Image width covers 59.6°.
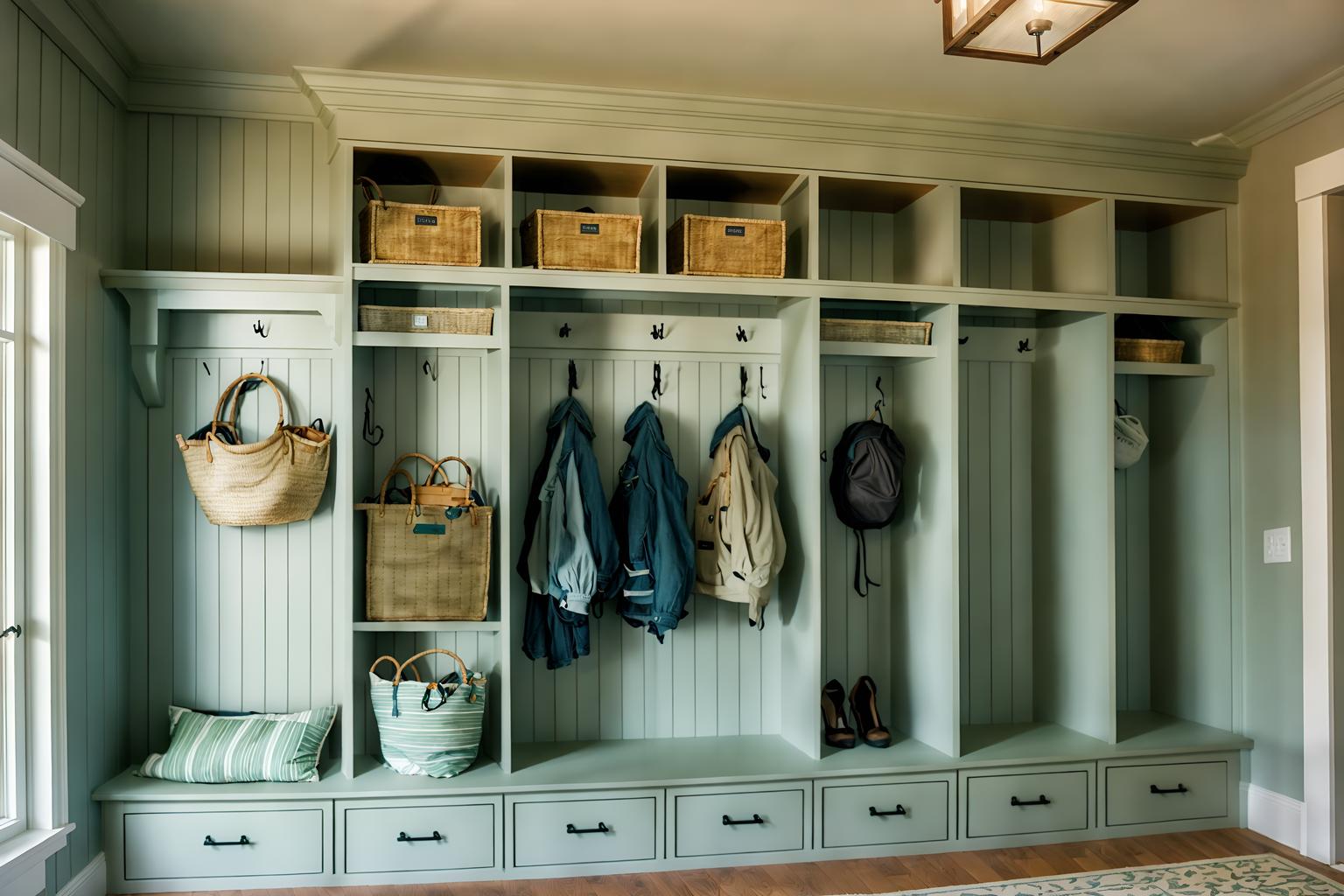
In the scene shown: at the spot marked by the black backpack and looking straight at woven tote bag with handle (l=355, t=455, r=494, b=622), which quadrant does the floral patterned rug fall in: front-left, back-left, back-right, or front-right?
back-left

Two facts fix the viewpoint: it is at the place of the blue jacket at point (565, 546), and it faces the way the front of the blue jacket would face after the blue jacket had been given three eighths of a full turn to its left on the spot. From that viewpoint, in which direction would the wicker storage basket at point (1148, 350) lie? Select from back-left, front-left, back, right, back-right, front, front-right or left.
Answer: front

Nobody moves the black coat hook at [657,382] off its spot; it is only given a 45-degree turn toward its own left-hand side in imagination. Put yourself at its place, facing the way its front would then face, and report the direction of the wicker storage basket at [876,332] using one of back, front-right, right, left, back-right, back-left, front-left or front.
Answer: front-left
